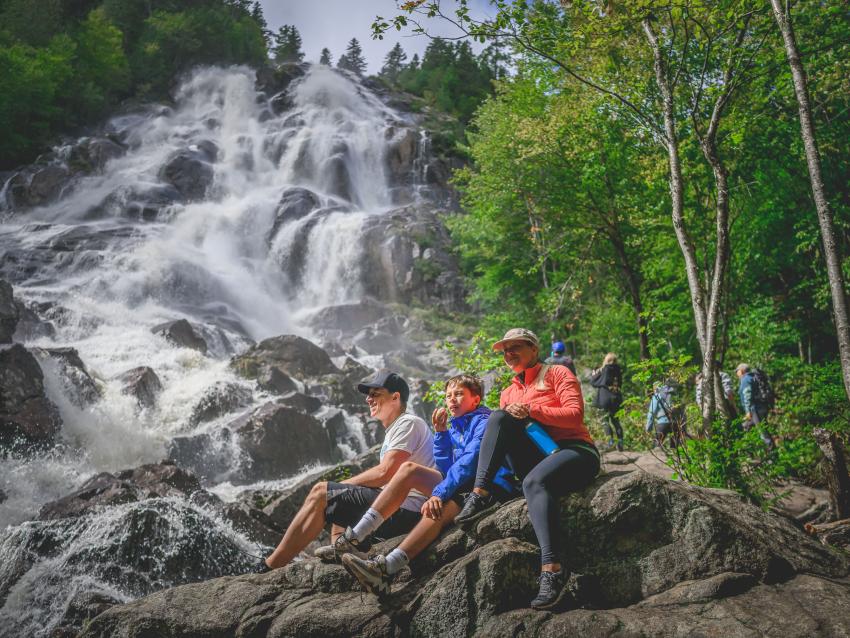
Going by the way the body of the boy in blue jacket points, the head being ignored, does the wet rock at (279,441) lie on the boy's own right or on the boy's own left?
on the boy's own right

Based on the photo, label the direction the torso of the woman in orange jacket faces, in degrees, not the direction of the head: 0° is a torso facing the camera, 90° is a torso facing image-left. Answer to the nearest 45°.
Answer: approximately 45°

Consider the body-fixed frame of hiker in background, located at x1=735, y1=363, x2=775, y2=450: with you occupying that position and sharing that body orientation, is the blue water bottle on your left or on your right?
on your left

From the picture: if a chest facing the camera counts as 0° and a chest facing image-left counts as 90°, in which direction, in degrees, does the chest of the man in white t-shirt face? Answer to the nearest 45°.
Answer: approximately 90°

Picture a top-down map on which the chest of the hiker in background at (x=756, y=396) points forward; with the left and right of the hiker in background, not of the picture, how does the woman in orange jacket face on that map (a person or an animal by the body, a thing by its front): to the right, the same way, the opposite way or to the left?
to the left

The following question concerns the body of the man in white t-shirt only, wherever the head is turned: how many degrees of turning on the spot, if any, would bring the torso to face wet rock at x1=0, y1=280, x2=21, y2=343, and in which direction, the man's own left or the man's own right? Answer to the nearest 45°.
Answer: approximately 45° to the man's own right
